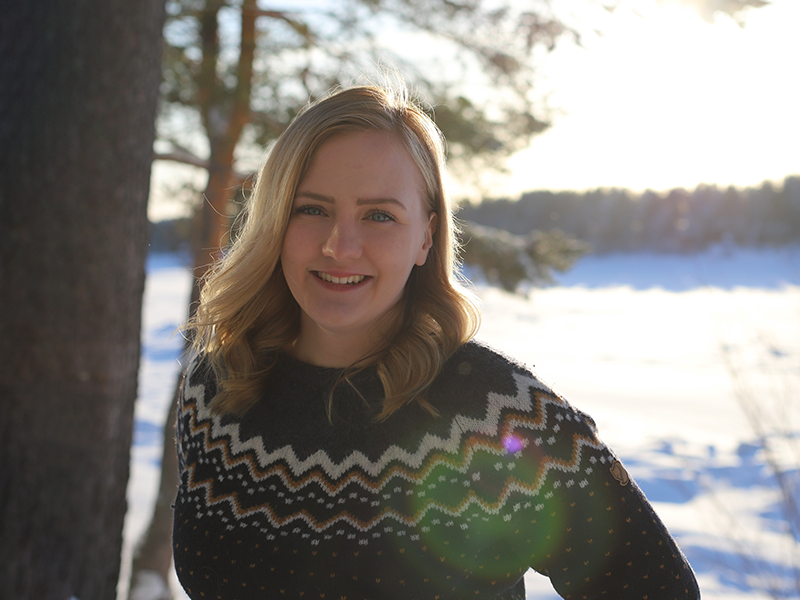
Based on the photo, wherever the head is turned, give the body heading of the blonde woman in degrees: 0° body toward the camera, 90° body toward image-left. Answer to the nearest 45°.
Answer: approximately 45°

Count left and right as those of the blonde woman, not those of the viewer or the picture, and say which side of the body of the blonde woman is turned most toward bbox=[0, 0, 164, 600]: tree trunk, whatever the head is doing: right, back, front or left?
right
